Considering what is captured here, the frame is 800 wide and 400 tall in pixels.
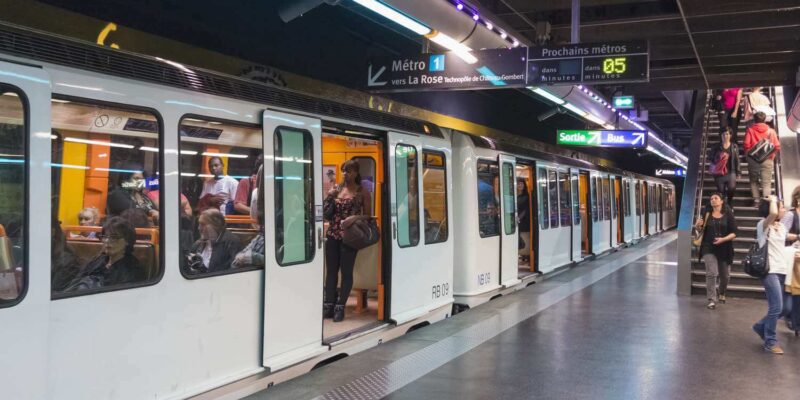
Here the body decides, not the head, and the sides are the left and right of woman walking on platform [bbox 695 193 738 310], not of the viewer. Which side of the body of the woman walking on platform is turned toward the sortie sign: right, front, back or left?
back

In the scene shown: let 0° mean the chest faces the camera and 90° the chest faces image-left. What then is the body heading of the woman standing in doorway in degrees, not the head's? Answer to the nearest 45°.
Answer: approximately 0°

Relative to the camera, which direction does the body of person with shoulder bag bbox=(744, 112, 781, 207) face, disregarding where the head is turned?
away from the camera

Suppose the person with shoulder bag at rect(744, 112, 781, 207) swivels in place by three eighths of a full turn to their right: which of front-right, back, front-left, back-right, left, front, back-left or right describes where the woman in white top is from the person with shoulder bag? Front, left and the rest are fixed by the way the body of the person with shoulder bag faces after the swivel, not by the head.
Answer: front-right

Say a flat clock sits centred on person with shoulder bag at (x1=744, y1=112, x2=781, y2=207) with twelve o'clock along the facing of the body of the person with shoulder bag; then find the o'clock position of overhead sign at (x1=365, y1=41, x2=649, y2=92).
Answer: The overhead sign is roughly at 7 o'clock from the person with shoulder bag.

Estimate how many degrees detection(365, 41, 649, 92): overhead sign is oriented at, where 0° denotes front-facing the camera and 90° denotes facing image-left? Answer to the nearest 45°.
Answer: approximately 0°
